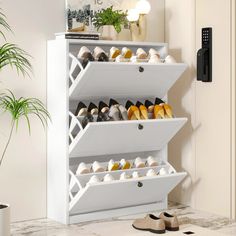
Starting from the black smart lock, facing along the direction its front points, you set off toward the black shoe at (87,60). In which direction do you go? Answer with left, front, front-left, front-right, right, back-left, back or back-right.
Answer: front

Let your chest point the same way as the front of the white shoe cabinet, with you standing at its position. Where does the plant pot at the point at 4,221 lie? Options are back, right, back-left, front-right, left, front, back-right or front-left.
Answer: right

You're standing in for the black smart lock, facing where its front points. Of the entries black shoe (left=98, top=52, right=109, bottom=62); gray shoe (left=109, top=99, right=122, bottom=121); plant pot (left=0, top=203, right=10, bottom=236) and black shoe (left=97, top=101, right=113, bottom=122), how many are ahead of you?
4

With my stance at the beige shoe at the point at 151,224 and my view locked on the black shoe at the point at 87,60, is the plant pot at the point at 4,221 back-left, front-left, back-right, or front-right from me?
front-left

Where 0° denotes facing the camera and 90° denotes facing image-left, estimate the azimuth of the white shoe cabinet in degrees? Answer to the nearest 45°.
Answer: approximately 315°

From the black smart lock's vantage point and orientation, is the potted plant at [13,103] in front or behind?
in front

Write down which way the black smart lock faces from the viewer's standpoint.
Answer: facing the viewer and to the left of the viewer

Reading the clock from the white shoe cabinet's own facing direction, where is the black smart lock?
The black smart lock is roughly at 10 o'clock from the white shoe cabinet.

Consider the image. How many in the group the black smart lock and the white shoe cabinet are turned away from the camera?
0

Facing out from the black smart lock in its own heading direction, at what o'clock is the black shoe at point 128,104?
The black shoe is roughly at 1 o'clock from the black smart lock.
